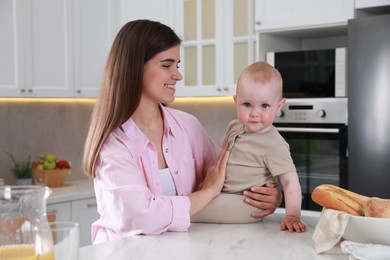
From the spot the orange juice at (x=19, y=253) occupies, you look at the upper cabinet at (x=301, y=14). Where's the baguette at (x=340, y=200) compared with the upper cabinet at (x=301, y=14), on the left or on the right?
right

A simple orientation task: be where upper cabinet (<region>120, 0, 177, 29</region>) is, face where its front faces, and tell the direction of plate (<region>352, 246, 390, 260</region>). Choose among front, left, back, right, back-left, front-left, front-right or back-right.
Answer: front

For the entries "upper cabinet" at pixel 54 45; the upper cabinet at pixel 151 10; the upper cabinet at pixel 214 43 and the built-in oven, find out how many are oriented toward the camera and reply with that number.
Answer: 4

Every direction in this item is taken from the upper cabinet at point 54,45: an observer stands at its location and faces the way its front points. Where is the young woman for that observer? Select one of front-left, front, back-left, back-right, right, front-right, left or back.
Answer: front

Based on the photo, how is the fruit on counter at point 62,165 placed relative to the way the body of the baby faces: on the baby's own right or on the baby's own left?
on the baby's own right

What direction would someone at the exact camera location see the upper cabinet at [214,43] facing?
facing the viewer

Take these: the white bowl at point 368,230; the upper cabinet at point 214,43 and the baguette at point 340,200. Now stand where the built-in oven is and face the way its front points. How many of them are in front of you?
2

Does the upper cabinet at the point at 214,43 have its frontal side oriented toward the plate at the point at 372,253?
yes

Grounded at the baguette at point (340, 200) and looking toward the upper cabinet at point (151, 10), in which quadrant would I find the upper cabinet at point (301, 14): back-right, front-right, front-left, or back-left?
front-right

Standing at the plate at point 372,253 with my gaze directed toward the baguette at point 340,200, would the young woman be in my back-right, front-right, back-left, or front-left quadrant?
front-left

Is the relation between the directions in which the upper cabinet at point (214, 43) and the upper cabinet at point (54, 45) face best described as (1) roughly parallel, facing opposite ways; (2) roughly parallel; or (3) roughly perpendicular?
roughly parallel

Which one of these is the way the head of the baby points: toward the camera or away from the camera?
toward the camera

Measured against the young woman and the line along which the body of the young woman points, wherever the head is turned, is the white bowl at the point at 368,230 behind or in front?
in front

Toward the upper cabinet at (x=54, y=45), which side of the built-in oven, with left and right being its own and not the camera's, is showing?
right

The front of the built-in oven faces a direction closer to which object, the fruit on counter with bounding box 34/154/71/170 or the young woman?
the young woman

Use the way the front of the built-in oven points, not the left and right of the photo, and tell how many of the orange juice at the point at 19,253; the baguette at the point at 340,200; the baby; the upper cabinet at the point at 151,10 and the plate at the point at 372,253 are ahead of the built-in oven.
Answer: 4

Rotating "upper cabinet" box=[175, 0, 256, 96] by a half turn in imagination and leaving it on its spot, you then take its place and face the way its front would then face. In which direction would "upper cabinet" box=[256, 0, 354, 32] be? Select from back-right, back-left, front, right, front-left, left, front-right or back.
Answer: back-right

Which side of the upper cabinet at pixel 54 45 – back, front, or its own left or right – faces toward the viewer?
front

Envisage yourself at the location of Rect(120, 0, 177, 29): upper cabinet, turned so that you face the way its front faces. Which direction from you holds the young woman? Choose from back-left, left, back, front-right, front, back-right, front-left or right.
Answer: front
